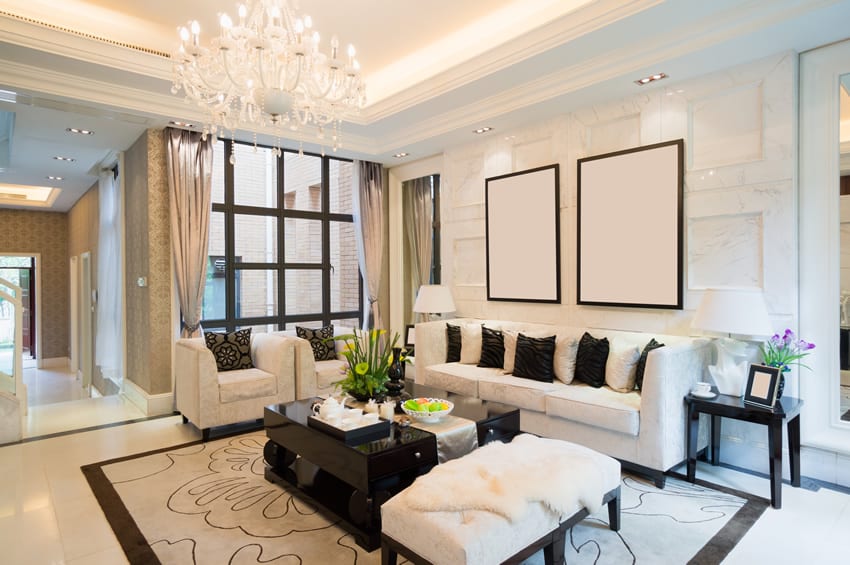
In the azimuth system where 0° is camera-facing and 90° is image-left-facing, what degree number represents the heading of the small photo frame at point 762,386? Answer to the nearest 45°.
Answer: approximately 45°

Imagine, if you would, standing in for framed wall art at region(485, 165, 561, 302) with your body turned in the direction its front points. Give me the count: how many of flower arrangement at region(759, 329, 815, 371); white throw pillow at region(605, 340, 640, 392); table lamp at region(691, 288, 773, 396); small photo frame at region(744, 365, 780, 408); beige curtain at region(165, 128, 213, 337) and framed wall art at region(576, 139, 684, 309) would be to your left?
5

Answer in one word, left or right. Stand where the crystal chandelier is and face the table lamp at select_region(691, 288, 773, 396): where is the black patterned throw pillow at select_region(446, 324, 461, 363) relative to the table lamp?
left

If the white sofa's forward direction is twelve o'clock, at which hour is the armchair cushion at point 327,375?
The armchair cushion is roughly at 2 o'clock from the white sofa.

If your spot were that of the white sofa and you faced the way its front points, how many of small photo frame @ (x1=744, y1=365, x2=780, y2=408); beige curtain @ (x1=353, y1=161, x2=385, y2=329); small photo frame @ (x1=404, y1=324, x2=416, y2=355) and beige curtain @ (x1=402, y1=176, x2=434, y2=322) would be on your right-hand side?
3

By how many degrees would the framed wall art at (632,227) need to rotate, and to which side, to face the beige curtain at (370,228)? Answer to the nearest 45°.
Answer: approximately 45° to its right

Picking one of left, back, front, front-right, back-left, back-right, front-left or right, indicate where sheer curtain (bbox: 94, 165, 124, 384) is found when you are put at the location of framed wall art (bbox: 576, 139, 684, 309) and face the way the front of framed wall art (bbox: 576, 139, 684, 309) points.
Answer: front-right

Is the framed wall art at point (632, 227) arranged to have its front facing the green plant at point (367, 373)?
yes

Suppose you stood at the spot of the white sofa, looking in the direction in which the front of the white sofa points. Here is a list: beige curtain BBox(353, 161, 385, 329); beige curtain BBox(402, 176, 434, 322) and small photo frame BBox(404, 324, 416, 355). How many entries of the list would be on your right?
3

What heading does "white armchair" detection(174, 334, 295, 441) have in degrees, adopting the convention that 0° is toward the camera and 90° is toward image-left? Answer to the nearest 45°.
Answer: approximately 315°

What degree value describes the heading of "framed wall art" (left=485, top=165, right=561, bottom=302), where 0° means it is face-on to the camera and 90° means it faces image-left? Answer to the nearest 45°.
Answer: approximately 45°

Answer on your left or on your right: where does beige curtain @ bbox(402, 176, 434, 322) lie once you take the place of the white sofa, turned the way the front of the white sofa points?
on your right
